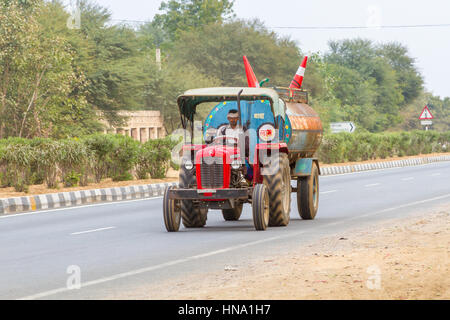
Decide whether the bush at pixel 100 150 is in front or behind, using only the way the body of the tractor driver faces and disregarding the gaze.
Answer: behind

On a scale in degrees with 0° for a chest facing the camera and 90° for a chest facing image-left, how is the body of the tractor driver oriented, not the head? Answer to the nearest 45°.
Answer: approximately 0°

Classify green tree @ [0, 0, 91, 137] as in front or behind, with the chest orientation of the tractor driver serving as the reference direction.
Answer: behind

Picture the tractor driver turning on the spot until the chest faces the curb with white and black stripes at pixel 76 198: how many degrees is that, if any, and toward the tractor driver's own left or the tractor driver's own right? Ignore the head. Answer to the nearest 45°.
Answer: approximately 135° to the tractor driver's own right

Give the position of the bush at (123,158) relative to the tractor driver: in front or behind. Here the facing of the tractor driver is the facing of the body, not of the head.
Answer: behind
